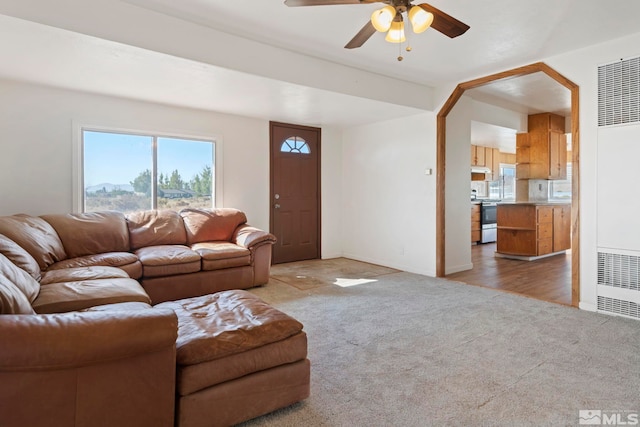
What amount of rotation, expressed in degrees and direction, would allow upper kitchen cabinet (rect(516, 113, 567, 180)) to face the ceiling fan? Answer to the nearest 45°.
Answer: approximately 45° to its right

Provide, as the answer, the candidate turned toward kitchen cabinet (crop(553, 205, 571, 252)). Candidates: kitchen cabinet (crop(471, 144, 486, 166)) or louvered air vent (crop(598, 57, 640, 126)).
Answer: kitchen cabinet (crop(471, 144, 486, 166))

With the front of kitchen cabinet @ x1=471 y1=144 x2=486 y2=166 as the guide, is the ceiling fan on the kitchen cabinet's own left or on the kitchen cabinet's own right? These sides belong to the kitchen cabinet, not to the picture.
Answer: on the kitchen cabinet's own right

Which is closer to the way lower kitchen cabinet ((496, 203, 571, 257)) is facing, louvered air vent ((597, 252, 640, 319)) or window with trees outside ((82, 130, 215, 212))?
the louvered air vent

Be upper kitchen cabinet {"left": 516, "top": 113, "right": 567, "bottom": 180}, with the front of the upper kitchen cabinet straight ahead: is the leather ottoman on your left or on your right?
on your right
